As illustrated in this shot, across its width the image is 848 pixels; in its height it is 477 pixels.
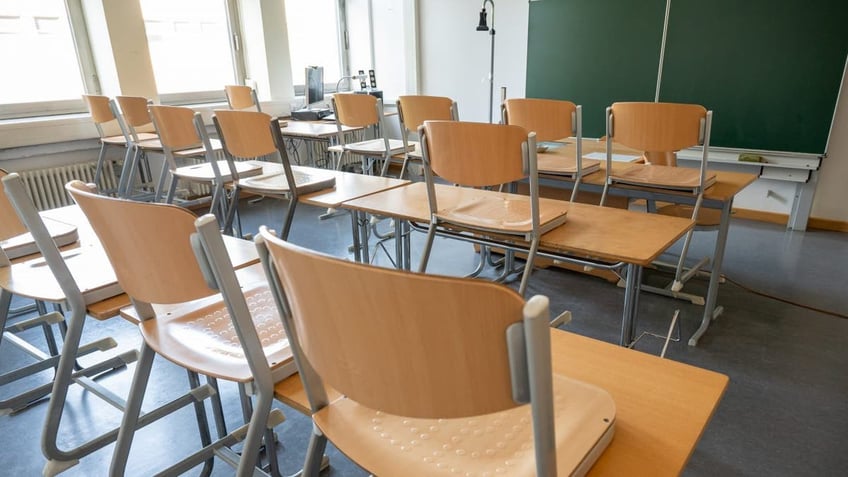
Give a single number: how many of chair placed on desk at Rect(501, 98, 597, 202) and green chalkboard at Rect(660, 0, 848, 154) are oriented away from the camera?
1

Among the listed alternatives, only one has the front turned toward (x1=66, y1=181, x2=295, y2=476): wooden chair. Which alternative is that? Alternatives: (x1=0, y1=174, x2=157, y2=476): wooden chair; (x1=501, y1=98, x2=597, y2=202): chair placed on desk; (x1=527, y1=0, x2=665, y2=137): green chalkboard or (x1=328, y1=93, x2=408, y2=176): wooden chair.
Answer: the green chalkboard

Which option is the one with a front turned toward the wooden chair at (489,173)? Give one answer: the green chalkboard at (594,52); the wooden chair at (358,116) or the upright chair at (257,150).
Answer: the green chalkboard

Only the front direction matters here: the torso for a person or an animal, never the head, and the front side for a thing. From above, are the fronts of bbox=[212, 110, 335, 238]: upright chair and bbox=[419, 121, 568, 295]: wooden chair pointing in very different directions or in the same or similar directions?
same or similar directions

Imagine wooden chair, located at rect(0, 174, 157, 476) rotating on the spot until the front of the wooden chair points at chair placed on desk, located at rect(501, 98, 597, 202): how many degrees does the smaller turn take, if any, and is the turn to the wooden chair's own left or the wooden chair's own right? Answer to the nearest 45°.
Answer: approximately 45° to the wooden chair's own right

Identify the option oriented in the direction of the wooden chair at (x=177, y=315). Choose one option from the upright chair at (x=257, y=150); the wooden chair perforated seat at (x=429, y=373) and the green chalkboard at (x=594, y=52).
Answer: the green chalkboard

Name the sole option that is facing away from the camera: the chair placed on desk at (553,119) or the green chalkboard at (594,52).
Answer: the chair placed on desk

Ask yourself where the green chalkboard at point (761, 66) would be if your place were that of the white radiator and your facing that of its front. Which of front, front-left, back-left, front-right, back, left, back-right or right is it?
front

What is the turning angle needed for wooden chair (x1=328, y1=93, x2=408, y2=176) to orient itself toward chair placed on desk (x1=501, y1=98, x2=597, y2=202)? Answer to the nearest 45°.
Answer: approximately 90° to its right

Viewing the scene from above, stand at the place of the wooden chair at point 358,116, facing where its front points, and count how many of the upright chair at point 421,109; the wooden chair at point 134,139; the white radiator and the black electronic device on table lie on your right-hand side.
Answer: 1

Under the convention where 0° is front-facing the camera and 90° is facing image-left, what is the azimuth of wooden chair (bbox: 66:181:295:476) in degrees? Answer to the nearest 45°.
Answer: approximately 225°

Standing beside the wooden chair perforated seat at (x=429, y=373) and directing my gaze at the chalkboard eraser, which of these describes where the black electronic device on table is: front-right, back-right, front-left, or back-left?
front-left

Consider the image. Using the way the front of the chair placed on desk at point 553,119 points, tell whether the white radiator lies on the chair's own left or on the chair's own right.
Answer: on the chair's own left
